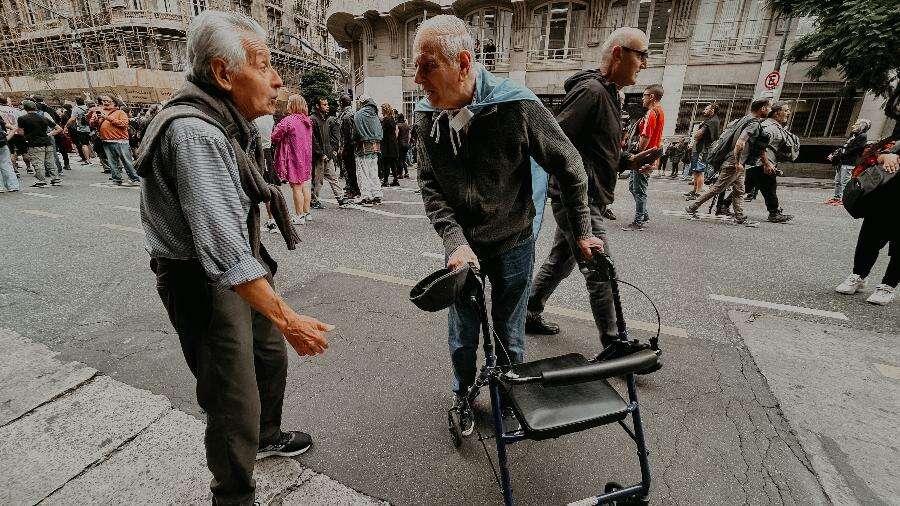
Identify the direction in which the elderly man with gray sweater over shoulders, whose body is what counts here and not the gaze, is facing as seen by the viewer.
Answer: to the viewer's right

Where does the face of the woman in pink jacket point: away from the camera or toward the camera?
away from the camera

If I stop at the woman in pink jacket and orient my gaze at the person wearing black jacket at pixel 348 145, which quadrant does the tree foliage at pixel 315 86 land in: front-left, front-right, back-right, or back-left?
front-left

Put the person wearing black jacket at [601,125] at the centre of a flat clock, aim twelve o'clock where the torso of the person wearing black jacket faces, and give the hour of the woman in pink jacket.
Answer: The woman in pink jacket is roughly at 7 o'clock from the person wearing black jacket.

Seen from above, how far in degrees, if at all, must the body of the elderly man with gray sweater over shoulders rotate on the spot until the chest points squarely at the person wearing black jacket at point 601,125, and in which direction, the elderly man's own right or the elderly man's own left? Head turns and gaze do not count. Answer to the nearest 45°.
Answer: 0° — they already face them

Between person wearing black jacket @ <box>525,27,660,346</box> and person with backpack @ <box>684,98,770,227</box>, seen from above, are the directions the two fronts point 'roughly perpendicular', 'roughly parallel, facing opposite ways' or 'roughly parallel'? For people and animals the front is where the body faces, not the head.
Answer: roughly parallel

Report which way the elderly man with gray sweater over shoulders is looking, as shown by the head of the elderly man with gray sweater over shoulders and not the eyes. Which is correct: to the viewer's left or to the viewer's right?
to the viewer's right

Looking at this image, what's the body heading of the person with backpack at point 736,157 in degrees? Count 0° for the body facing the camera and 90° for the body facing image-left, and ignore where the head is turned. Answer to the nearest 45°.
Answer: approximately 270°

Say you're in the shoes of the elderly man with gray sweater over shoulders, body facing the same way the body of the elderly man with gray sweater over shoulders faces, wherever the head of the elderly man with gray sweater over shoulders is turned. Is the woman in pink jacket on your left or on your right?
on your left

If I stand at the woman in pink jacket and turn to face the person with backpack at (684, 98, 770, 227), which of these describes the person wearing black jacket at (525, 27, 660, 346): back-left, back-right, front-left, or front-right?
front-right
